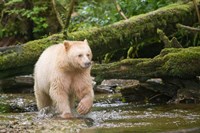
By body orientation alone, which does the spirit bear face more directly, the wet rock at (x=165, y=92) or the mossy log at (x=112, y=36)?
the wet rock

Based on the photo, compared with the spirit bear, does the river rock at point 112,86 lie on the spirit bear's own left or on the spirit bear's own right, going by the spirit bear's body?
on the spirit bear's own left

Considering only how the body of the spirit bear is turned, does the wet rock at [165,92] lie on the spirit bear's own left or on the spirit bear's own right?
on the spirit bear's own left

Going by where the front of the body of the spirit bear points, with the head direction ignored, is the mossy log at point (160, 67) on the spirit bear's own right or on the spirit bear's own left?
on the spirit bear's own left
